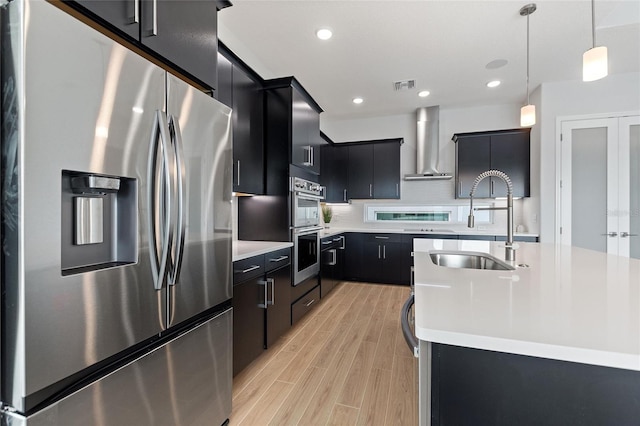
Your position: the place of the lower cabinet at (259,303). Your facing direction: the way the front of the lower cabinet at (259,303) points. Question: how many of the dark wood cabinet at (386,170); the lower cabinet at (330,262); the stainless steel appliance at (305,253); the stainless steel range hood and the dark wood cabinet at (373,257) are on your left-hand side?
5

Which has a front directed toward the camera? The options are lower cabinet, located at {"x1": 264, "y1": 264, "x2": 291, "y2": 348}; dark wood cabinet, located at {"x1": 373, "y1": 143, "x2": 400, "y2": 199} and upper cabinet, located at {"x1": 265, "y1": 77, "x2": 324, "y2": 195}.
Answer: the dark wood cabinet

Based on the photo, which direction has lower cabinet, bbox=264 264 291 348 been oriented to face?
to the viewer's right

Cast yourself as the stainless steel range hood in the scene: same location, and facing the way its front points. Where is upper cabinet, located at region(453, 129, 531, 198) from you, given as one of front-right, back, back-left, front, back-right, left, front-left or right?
left

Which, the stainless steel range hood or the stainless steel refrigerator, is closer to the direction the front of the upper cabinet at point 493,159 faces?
the stainless steel refrigerator

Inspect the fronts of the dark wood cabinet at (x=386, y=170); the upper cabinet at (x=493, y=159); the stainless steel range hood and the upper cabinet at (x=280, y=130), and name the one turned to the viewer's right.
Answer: the upper cabinet at (x=280, y=130)

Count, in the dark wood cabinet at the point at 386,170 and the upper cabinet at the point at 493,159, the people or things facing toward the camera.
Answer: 2

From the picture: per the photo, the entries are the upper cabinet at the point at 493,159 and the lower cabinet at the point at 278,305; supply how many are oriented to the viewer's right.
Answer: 1

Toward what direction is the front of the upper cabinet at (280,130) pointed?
to the viewer's right

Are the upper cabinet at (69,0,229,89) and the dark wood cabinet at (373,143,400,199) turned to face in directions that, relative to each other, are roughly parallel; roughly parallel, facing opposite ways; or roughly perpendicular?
roughly perpendicular

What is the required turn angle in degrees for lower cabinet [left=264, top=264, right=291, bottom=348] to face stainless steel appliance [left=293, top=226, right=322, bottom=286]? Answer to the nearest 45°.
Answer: approximately 45° to its left

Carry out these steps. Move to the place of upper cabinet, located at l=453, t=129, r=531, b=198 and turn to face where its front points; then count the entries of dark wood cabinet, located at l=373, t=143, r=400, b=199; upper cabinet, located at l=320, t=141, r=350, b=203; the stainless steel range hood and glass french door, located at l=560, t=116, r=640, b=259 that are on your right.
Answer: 3

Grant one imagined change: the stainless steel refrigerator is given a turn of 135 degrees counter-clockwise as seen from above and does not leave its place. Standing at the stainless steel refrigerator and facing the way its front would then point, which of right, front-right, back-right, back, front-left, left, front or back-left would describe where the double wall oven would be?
front-right

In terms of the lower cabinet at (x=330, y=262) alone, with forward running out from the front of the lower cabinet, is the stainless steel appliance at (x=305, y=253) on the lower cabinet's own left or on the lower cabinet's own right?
on the lower cabinet's own right

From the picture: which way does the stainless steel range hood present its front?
toward the camera

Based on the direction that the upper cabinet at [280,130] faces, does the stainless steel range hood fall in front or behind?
in front

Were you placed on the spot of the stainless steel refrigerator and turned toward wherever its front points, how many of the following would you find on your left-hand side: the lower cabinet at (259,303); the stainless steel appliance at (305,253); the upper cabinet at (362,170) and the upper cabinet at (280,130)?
4
